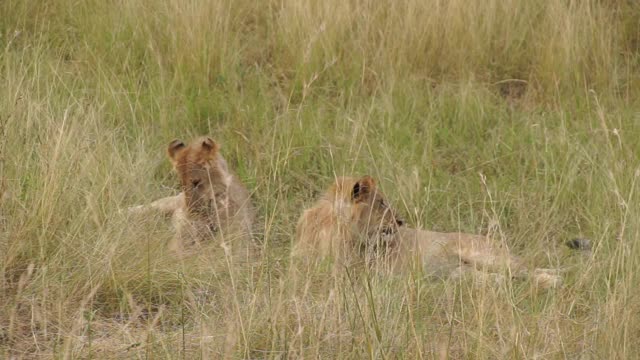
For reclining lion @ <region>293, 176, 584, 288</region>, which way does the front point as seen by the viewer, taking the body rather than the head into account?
to the viewer's left

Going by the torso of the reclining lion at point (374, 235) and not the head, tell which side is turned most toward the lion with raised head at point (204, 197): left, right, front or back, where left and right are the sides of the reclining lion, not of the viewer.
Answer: front
